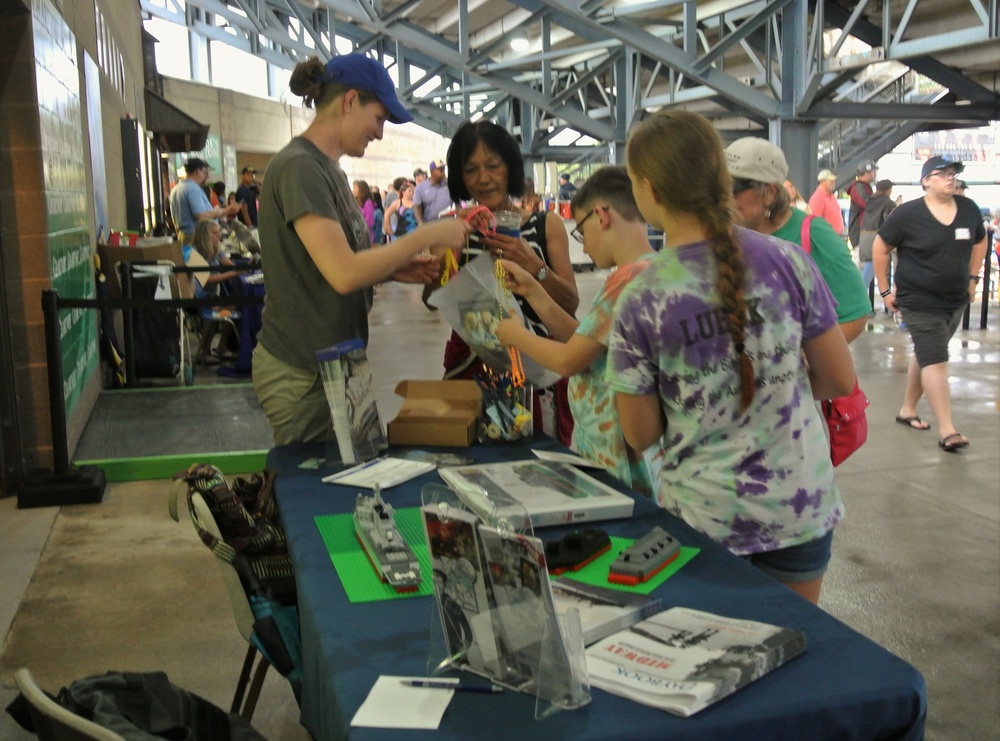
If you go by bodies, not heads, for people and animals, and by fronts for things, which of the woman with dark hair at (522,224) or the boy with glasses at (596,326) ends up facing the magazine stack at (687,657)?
the woman with dark hair

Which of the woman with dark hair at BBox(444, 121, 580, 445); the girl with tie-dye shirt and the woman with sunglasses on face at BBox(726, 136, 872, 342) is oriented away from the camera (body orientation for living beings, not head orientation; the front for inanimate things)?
the girl with tie-dye shirt

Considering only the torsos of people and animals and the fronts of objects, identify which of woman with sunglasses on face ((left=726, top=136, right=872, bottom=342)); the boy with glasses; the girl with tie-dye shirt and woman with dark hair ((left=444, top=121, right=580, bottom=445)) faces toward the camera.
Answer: the woman with dark hair

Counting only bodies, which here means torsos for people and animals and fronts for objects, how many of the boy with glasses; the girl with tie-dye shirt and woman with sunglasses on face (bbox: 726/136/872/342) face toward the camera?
0

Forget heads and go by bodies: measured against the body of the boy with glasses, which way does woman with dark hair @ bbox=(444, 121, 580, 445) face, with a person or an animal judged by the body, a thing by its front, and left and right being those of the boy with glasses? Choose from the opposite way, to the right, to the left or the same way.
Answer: to the left

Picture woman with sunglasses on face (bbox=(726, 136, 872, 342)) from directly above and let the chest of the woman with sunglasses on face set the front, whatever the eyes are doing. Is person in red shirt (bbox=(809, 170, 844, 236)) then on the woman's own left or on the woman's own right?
on the woman's own right

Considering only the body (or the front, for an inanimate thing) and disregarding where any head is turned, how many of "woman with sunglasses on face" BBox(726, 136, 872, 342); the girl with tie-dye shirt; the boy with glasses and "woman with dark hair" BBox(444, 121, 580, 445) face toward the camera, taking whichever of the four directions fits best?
1

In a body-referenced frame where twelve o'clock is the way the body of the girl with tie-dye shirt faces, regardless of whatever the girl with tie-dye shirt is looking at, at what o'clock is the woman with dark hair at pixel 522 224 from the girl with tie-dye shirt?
The woman with dark hair is roughly at 11 o'clock from the girl with tie-dye shirt.

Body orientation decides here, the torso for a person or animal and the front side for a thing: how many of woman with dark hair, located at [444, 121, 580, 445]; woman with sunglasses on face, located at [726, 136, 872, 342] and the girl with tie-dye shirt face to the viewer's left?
1

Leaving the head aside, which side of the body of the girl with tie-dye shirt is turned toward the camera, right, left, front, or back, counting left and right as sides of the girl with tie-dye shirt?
back

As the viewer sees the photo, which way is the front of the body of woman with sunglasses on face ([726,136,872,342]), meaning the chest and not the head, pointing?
to the viewer's left

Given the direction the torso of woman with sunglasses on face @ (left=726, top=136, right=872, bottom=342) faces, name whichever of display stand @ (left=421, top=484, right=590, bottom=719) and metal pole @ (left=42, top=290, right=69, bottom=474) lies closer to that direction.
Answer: the metal pole

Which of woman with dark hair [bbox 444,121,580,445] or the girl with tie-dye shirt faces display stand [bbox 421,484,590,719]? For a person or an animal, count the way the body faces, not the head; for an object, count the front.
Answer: the woman with dark hair

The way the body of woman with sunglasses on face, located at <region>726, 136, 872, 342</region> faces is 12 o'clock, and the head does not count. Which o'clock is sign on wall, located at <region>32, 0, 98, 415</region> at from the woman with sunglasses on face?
The sign on wall is roughly at 1 o'clock from the woman with sunglasses on face.

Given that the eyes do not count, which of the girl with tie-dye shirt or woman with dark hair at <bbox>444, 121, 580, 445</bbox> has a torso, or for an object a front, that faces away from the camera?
the girl with tie-dye shirt

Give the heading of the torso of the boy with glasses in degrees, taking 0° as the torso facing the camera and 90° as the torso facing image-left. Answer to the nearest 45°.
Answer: approximately 90°

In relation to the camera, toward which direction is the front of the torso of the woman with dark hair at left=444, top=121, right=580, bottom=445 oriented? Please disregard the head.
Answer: toward the camera
